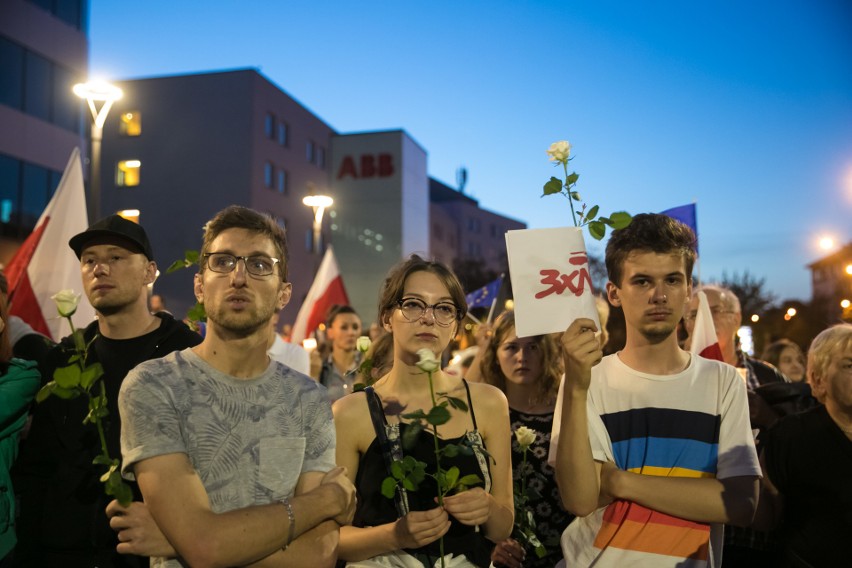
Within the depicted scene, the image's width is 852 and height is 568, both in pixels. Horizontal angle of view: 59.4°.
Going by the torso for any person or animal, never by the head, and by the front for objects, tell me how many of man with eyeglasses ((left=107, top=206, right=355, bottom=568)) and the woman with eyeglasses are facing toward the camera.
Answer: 2

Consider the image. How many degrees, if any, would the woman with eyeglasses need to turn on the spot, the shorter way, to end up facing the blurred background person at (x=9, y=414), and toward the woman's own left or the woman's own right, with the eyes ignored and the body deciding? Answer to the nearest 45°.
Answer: approximately 90° to the woman's own right

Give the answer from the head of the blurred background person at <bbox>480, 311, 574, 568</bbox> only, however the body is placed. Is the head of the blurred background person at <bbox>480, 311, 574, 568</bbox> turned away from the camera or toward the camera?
toward the camera

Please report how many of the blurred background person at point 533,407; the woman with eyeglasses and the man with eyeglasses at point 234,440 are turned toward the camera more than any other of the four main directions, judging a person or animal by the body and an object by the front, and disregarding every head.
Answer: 3

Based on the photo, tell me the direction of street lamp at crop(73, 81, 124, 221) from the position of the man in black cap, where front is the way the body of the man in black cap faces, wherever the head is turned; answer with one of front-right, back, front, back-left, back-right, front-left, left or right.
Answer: back-right

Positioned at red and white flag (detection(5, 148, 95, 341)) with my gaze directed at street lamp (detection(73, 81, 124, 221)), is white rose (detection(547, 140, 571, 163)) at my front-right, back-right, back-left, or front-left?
back-right

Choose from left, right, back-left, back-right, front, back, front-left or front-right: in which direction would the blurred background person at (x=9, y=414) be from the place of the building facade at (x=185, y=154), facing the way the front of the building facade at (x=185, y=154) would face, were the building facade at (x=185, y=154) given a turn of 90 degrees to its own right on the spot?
front-left

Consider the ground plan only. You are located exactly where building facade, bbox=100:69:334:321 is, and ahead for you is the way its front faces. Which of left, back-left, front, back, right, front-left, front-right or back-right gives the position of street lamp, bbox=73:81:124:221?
front-right

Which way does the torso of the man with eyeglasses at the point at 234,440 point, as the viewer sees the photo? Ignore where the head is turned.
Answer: toward the camera

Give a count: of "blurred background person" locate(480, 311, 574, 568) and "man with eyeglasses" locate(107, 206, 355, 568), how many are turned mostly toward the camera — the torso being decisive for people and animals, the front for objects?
2

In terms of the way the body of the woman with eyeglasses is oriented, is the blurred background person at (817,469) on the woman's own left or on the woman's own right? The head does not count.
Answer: on the woman's own left

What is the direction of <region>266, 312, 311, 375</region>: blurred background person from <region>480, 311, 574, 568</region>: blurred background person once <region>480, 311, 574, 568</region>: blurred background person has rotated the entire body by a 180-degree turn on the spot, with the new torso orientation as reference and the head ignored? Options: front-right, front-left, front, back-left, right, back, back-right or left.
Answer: front-left

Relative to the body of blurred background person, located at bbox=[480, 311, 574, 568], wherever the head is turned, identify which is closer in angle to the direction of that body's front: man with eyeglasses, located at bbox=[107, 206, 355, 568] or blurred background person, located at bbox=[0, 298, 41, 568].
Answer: the man with eyeglasses

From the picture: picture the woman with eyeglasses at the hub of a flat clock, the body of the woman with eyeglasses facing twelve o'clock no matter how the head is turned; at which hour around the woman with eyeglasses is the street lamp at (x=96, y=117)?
The street lamp is roughly at 5 o'clock from the woman with eyeglasses.
